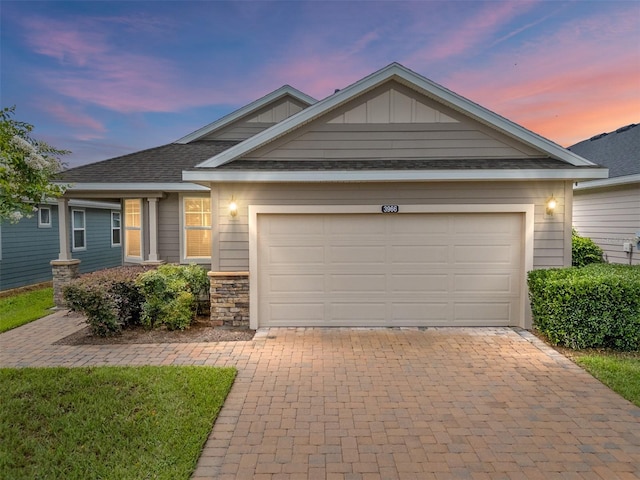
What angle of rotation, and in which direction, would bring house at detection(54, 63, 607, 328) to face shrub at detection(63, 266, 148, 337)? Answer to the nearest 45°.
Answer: approximately 90° to its right

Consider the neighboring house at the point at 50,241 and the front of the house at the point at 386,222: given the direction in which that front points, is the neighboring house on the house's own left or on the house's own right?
on the house's own right

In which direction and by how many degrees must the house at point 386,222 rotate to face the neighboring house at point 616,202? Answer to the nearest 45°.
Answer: approximately 135° to its left

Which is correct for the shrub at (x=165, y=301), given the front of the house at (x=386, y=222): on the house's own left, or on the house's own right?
on the house's own right

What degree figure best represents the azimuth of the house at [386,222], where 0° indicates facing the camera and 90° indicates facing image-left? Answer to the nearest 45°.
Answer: approximately 0°

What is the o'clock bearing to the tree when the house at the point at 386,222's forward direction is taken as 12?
The tree is roughly at 2 o'clock from the house.

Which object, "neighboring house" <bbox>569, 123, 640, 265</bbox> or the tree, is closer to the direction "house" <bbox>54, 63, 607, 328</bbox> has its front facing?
the tree
